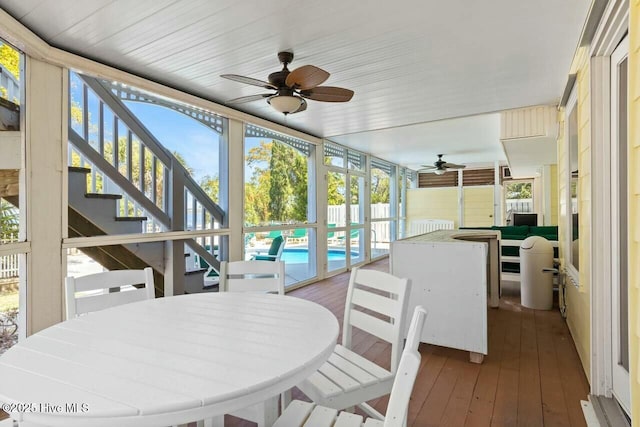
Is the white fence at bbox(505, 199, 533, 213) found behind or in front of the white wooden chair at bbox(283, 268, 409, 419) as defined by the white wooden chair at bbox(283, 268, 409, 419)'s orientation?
behind

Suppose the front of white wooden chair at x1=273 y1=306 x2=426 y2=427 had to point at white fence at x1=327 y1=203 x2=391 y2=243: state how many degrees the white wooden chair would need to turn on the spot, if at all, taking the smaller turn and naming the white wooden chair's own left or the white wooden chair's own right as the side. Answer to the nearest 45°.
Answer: approximately 90° to the white wooden chair's own right

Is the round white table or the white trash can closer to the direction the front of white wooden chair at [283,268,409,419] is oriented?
the round white table

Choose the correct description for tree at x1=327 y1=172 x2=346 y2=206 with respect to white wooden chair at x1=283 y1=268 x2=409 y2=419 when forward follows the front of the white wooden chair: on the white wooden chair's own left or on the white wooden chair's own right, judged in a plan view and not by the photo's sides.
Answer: on the white wooden chair's own right

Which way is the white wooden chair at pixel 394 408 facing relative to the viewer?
to the viewer's left

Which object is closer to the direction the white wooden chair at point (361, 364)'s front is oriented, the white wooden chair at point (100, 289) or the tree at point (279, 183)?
the white wooden chair

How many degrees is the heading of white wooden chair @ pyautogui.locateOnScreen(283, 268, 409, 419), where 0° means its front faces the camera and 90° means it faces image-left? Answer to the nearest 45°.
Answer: approximately 45°

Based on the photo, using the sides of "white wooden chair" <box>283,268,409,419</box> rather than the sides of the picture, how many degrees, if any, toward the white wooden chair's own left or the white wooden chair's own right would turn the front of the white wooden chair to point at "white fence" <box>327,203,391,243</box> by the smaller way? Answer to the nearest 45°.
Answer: approximately 135° to the white wooden chair's own right

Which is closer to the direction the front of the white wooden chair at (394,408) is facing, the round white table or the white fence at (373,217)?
the round white table

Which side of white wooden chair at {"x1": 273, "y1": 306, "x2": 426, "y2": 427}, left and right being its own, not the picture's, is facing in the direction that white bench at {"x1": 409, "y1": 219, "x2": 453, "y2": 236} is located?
right

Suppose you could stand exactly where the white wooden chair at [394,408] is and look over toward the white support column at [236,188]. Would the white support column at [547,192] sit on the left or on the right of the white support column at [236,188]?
right

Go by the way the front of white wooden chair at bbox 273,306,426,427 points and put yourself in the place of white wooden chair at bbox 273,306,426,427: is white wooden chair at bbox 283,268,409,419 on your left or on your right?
on your right
